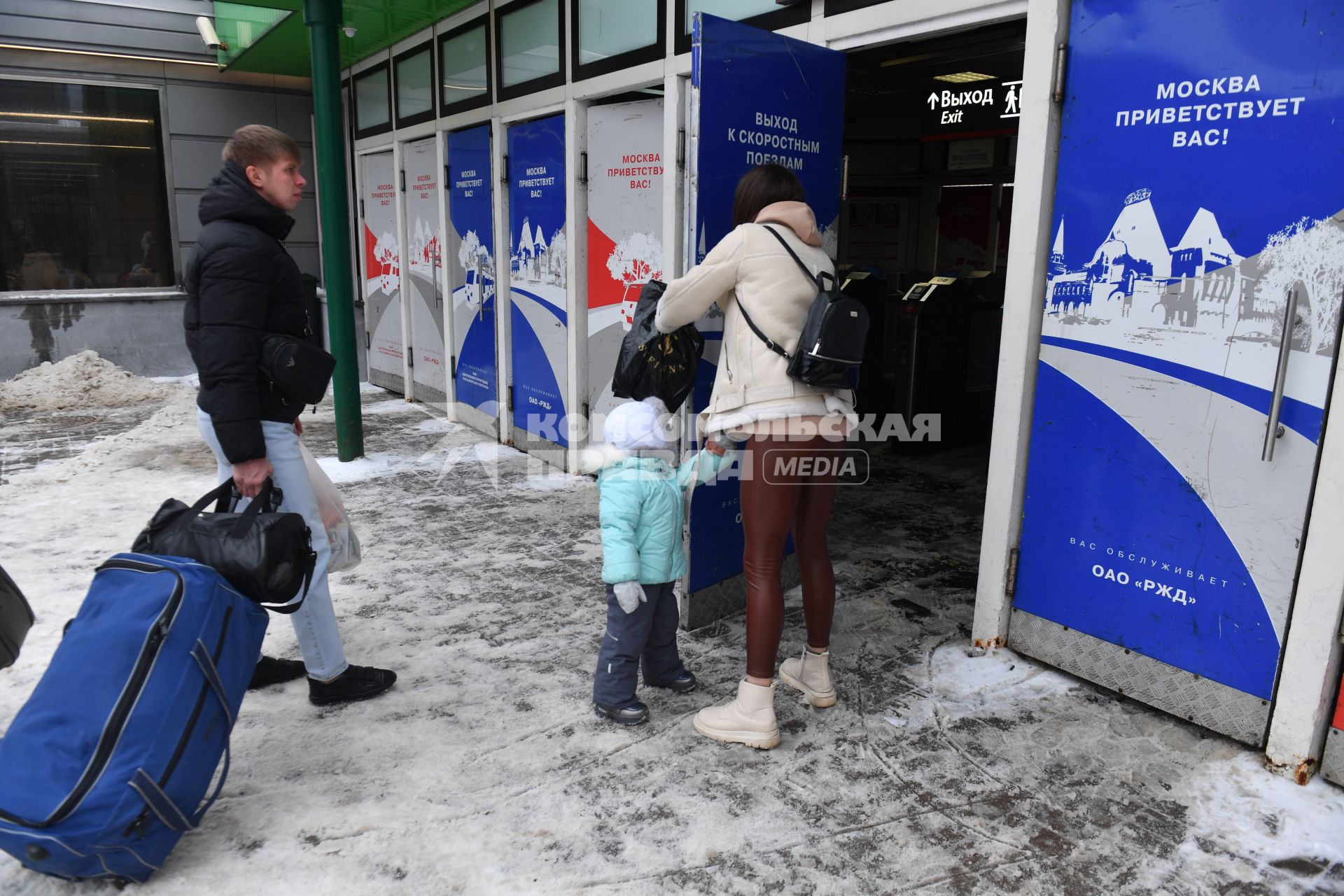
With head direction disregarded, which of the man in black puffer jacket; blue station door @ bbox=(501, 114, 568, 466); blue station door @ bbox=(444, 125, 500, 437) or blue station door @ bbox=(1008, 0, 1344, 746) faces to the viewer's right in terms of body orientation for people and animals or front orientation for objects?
the man in black puffer jacket

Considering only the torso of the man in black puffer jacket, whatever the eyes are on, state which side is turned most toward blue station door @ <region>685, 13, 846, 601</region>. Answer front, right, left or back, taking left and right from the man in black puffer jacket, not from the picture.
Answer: front

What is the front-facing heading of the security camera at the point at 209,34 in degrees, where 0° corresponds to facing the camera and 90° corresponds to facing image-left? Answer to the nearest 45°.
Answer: approximately 315°

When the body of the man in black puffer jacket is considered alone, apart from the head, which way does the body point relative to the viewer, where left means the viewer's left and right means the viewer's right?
facing to the right of the viewer

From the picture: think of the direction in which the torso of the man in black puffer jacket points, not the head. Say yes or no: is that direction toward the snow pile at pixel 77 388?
no

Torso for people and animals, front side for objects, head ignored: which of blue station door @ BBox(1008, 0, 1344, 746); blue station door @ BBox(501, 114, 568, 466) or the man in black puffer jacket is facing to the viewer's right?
the man in black puffer jacket

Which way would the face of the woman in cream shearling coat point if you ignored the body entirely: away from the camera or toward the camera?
away from the camera

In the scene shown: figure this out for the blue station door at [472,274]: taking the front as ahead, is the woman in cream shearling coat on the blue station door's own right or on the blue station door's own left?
on the blue station door's own left

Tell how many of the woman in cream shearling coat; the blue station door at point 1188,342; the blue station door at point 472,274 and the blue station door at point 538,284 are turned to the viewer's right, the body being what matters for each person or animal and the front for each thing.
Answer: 0

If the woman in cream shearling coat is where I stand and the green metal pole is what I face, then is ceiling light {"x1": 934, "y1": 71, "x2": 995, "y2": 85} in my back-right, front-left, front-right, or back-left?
front-right

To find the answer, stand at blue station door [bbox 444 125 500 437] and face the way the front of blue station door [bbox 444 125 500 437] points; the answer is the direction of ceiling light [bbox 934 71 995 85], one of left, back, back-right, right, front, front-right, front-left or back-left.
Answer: back-left

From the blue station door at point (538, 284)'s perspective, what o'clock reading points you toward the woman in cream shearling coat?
The woman in cream shearling coat is roughly at 10 o'clock from the blue station door.

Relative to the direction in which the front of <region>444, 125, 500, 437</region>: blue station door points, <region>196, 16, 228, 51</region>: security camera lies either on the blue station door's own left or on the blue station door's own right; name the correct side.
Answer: on the blue station door's own right

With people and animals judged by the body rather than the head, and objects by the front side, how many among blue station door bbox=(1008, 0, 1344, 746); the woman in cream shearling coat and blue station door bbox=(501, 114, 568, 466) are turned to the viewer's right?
0
